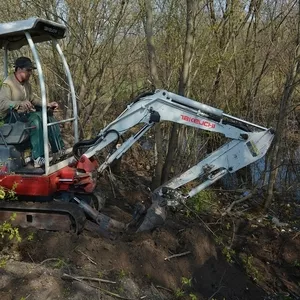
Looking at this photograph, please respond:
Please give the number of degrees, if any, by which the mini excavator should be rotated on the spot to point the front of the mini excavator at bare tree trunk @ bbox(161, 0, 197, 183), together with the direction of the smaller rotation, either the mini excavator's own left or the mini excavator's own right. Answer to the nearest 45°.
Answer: approximately 45° to the mini excavator's own left

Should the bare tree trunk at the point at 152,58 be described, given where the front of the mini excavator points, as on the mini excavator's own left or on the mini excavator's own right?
on the mini excavator's own left

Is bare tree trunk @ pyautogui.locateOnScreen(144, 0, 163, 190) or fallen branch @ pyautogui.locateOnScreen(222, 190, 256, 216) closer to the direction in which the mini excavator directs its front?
the fallen branch

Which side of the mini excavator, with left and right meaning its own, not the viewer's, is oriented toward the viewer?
right
